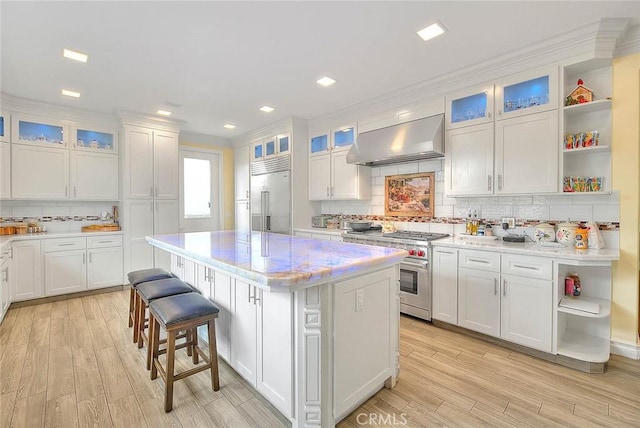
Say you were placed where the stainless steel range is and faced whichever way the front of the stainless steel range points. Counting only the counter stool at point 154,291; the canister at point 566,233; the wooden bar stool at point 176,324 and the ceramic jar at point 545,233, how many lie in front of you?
2

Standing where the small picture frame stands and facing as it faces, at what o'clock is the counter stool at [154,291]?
The counter stool is roughly at 12 o'clock from the small picture frame.

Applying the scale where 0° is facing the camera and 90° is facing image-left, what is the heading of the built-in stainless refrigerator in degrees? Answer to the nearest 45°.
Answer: approximately 45°

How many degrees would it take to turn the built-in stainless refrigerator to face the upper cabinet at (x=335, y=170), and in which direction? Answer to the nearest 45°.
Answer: approximately 90° to its left

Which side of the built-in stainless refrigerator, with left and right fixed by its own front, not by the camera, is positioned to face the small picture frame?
left

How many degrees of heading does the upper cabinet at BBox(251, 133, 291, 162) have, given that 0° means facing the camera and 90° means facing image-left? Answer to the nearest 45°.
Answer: approximately 45°

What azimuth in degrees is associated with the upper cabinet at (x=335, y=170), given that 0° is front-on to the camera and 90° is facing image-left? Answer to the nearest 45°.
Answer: approximately 45°
